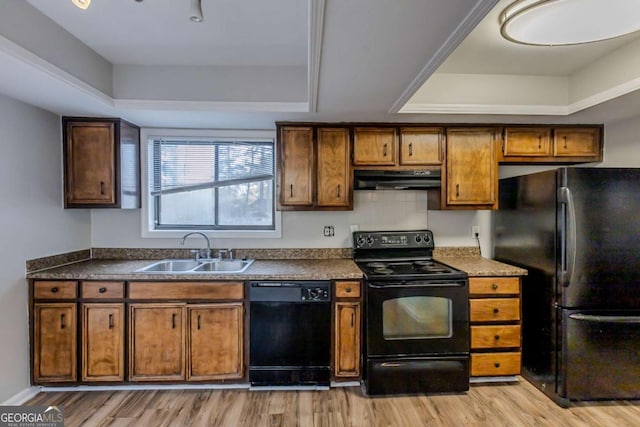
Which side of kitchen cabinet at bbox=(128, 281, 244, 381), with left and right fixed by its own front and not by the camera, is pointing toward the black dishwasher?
left

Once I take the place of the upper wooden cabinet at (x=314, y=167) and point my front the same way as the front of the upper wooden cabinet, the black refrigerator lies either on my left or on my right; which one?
on my left

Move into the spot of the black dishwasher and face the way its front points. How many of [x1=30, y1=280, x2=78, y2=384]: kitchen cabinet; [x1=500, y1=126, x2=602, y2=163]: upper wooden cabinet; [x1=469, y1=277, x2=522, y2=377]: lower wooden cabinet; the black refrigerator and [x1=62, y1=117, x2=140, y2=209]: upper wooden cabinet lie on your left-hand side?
3

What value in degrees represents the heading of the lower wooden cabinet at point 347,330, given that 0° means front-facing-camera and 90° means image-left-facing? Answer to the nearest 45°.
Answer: approximately 0°

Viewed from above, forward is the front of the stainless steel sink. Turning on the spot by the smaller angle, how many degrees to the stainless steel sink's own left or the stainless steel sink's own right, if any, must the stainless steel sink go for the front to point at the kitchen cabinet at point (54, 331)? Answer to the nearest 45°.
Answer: approximately 90° to the stainless steel sink's own right

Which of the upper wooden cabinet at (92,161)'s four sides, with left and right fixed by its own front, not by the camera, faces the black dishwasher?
left

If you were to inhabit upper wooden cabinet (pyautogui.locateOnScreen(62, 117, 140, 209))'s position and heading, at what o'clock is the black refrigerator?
The black refrigerator is roughly at 9 o'clock from the upper wooden cabinet.

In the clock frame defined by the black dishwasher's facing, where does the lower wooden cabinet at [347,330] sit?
The lower wooden cabinet is roughly at 9 o'clock from the black dishwasher.
